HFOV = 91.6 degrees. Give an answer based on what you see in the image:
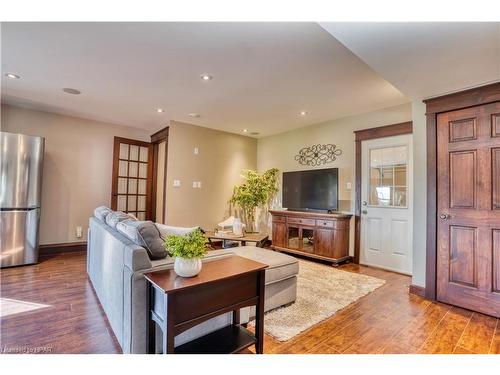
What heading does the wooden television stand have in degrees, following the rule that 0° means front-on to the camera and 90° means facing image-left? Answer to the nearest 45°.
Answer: approximately 45°

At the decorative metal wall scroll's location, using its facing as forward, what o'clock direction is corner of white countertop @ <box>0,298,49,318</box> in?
The corner of white countertop is roughly at 12 o'clock from the decorative metal wall scroll.

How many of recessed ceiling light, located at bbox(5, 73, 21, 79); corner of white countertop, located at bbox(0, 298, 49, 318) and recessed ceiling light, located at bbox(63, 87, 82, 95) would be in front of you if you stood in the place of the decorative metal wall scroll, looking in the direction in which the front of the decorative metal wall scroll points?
3

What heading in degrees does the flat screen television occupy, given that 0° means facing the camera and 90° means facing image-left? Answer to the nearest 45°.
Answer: approximately 45°

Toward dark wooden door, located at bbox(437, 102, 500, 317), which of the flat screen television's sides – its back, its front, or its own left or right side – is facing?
left

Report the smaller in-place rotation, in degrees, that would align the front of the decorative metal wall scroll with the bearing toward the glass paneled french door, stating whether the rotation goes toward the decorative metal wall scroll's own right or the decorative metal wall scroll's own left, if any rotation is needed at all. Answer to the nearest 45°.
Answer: approximately 45° to the decorative metal wall scroll's own right
